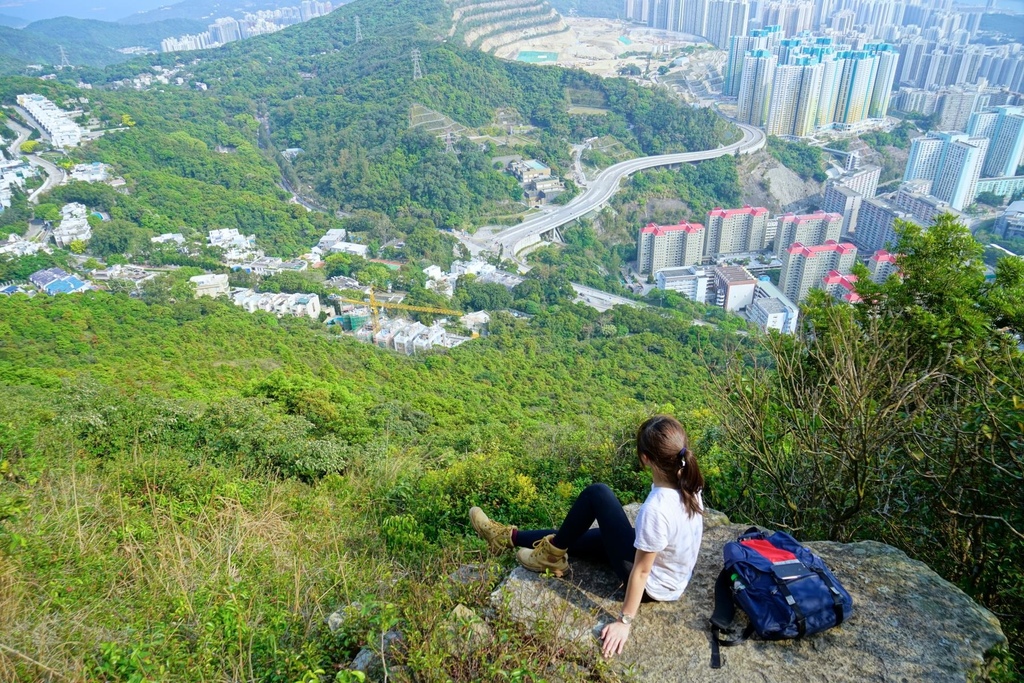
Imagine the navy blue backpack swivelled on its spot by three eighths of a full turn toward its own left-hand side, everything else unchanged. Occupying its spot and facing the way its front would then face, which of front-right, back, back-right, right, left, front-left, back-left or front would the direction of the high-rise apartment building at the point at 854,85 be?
front

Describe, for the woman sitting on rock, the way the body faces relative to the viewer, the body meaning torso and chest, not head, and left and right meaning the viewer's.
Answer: facing away from the viewer and to the left of the viewer

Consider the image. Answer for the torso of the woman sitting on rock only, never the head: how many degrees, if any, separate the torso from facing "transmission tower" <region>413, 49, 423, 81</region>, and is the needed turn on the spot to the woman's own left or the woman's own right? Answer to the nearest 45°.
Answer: approximately 45° to the woman's own right

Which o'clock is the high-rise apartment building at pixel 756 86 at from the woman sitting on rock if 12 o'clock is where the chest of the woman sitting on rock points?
The high-rise apartment building is roughly at 2 o'clock from the woman sitting on rock.

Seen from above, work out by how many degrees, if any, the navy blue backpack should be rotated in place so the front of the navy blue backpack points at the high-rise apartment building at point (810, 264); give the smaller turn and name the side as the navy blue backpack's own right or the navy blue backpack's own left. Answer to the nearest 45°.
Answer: approximately 135° to the navy blue backpack's own left

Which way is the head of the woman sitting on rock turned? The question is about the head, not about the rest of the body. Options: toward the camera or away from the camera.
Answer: away from the camera

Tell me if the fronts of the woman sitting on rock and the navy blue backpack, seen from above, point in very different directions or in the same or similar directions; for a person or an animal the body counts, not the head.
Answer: very different directions

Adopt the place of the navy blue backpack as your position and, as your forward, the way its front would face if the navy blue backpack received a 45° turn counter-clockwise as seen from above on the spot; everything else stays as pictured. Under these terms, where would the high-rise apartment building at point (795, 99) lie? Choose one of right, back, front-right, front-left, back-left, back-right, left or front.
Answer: left

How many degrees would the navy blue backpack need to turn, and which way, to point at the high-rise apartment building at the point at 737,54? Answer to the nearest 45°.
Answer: approximately 135° to its left

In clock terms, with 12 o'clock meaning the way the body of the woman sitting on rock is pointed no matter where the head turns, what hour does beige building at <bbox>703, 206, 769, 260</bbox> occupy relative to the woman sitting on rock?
The beige building is roughly at 2 o'clock from the woman sitting on rock.

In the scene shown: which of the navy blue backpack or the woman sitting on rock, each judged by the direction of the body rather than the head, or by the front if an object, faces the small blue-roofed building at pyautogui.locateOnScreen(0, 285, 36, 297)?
the woman sitting on rock

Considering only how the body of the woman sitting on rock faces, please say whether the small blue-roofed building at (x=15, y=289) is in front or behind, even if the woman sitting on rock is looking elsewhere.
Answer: in front

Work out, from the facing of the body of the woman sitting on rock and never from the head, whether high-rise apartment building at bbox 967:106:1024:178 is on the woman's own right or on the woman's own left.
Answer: on the woman's own right
